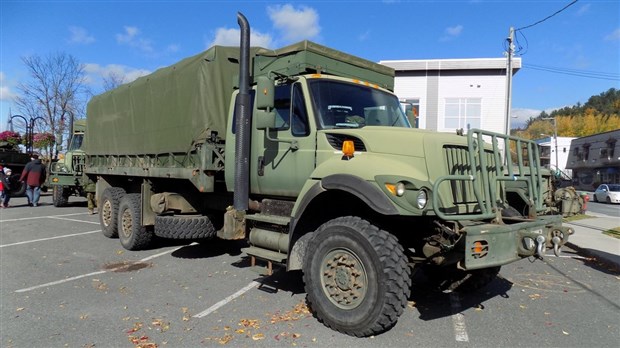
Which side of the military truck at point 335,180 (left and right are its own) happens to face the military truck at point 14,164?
back

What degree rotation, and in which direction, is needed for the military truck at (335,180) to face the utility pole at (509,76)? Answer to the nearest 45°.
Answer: approximately 90° to its left

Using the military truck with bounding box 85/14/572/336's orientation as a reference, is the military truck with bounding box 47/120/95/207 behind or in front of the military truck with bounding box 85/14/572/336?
behind

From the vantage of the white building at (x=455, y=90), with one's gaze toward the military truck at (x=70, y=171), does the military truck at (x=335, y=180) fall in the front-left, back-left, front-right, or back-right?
front-left

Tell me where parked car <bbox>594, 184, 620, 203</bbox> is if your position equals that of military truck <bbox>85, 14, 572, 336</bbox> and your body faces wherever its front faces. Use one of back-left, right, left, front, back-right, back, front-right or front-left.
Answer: left

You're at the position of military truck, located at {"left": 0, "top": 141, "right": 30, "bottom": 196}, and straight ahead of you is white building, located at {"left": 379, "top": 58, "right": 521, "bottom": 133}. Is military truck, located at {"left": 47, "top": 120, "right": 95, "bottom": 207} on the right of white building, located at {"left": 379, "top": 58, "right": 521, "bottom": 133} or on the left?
right

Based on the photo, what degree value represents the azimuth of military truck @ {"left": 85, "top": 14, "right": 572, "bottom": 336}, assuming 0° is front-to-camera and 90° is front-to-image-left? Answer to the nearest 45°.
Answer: approximately 315°
